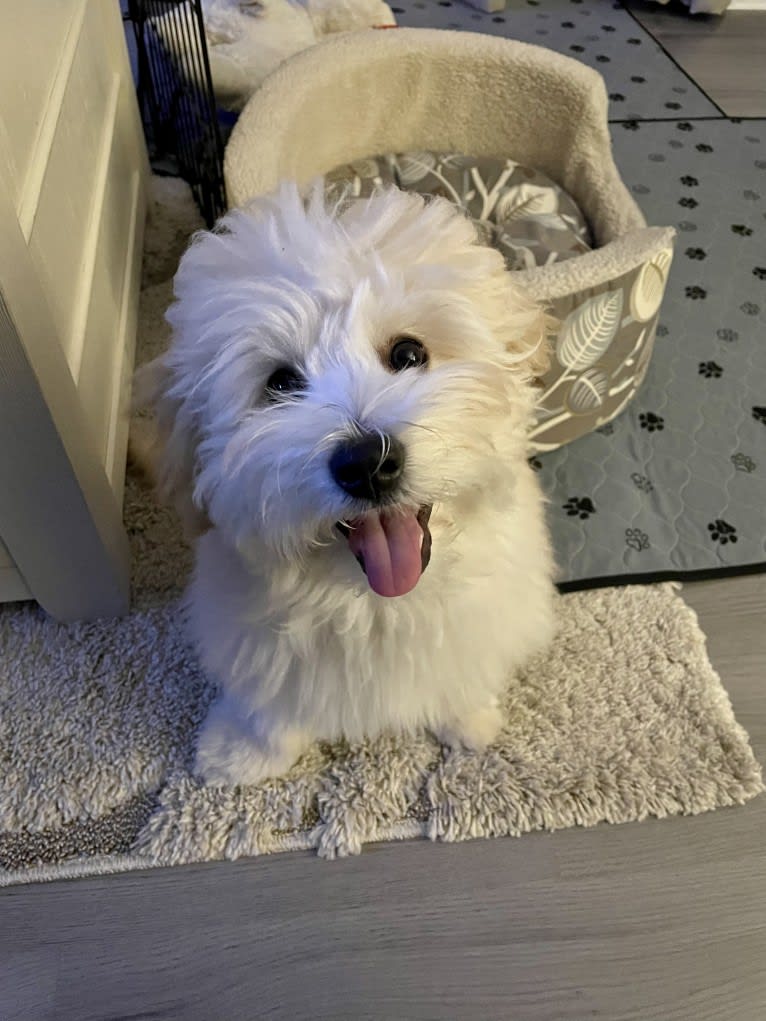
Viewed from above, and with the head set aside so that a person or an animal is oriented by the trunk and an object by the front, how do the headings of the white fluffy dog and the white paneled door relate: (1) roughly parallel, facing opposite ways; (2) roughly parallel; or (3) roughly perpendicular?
roughly perpendicular

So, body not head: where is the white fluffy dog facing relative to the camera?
toward the camera

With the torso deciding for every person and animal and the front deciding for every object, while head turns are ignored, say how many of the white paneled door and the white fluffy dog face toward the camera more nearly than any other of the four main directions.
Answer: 1

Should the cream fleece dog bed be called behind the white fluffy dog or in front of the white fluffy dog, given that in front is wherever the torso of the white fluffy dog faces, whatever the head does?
behind

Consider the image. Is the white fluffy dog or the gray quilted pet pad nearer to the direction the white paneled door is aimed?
the gray quilted pet pad

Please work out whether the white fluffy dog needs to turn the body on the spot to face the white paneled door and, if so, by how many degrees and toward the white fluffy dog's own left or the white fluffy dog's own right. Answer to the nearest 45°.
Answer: approximately 135° to the white fluffy dog's own right

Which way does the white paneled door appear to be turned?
to the viewer's right

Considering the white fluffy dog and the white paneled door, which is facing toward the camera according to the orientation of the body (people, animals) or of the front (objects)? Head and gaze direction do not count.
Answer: the white fluffy dog
